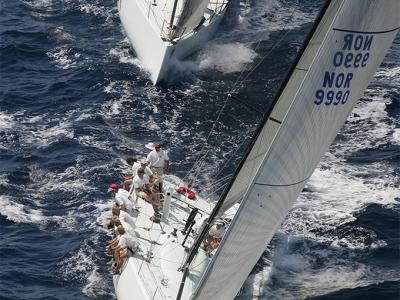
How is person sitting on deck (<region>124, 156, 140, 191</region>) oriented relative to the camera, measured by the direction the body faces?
to the viewer's left

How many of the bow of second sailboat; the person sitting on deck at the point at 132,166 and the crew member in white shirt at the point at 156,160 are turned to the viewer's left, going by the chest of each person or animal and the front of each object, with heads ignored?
1
